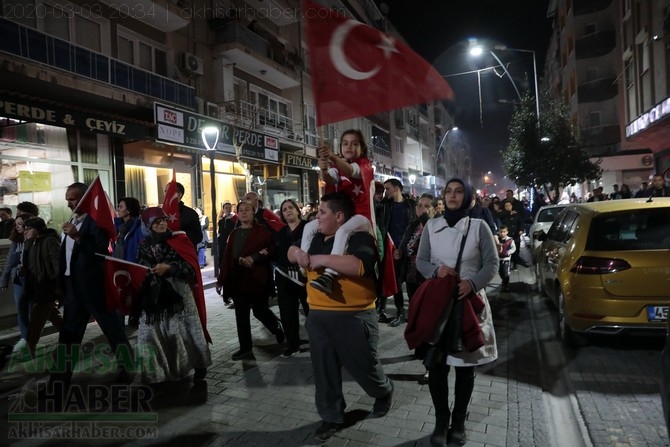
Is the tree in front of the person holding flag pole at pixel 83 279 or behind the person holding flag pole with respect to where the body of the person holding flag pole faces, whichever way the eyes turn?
behind

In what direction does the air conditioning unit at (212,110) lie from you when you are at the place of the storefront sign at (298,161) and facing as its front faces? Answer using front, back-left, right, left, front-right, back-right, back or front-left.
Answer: right

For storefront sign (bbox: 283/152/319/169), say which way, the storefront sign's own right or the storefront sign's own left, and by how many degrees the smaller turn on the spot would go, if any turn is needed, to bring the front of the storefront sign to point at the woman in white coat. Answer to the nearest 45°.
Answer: approximately 45° to the storefront sign's own right

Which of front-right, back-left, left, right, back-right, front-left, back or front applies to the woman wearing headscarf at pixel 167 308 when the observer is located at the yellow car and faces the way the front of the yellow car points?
back-left

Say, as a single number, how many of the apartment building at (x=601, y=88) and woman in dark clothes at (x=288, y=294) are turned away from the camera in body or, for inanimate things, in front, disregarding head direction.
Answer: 0

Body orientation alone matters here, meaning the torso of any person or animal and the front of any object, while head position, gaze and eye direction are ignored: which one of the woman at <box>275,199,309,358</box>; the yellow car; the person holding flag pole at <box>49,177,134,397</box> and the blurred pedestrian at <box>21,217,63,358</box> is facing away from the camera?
the yellow car

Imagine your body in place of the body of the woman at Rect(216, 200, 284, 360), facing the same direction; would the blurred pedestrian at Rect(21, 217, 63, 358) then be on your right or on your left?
on your right

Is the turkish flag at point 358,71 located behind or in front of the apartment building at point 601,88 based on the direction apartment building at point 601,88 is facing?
in front

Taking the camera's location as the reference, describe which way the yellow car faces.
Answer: facing away from the viewer

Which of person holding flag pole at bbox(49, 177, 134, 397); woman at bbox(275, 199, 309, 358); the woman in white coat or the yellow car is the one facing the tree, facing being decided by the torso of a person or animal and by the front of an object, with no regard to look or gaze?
the yellow car

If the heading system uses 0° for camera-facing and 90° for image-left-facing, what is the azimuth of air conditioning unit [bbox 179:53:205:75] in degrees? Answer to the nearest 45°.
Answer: approximately 315°

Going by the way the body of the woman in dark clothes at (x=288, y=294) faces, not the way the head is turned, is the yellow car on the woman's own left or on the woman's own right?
on the woman's own left

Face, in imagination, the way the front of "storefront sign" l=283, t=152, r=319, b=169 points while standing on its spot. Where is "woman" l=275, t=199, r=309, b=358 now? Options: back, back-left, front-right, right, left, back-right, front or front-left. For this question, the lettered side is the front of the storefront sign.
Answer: front-right

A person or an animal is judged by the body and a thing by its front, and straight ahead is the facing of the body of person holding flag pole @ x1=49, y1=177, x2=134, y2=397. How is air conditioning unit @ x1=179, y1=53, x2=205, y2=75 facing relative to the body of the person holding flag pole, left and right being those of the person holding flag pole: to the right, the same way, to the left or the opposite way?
to the left
